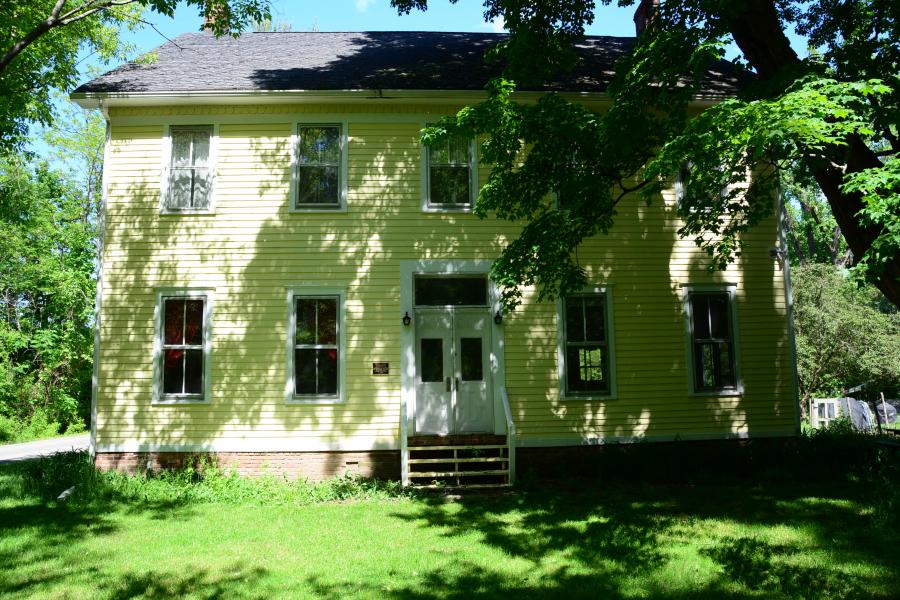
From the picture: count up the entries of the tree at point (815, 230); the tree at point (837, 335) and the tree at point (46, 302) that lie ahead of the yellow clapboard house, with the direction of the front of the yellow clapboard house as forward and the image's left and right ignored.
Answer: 0

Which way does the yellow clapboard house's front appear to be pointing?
toward the camera

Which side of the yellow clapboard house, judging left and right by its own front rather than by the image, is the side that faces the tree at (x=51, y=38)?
right

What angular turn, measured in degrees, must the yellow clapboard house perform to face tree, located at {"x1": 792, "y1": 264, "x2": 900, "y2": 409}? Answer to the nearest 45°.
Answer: approximately 135° to its left

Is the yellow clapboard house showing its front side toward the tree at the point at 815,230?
no

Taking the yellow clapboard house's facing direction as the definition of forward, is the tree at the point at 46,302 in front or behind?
behind
